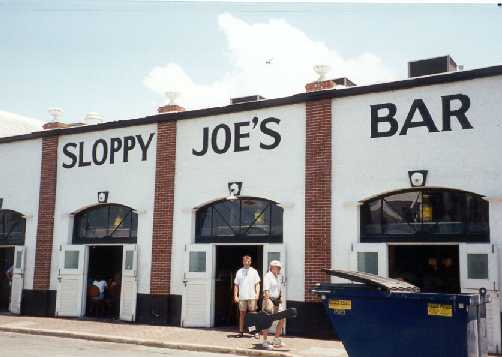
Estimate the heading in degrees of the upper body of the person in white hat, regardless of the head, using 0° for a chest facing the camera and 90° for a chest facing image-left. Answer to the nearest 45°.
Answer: approximately 315°

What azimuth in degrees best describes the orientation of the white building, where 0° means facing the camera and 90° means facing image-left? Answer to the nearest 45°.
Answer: approximately 45°

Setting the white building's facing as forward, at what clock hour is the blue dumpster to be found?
The blue dumpster is roughly at 10 o'clock from the white building.
